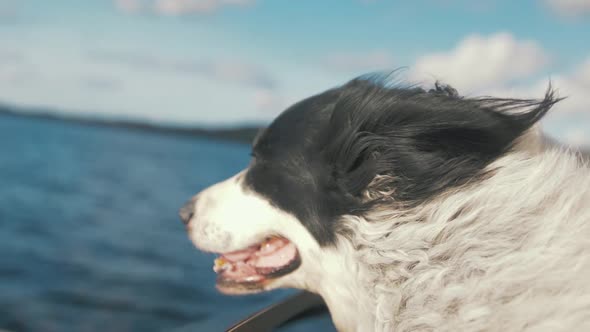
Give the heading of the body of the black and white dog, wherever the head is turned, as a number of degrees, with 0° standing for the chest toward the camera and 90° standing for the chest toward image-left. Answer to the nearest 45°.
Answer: approximately 90°
